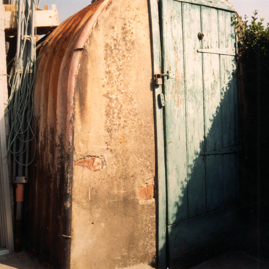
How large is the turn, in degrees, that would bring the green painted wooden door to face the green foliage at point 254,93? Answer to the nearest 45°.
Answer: approximately 90° to its left

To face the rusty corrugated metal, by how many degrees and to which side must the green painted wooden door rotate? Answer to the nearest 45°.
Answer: approximately 90° to its right

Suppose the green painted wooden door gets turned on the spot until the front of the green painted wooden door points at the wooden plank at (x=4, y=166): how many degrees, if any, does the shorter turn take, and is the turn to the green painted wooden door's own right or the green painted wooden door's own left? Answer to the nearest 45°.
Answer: approximately 135° to the green painted wooden door's own right

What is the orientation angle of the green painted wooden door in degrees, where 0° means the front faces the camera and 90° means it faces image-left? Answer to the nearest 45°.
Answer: approximately 315°

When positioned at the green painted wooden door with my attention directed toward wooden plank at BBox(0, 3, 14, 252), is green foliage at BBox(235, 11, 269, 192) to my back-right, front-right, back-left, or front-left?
back-right

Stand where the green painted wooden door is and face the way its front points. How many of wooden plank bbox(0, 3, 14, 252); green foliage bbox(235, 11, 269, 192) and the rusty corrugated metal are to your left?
1

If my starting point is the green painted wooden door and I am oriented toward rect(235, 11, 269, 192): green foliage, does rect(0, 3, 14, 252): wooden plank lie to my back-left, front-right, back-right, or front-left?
back-left
